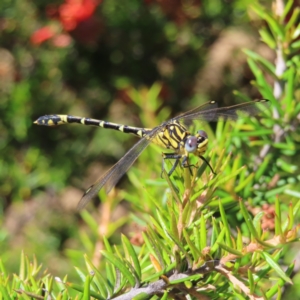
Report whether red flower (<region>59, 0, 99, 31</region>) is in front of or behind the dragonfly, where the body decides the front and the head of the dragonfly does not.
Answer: behind

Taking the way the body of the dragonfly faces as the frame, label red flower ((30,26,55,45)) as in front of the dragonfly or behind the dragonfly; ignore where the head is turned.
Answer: behind

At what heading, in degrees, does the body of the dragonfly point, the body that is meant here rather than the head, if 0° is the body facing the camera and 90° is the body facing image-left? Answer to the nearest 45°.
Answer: approximately 315°
